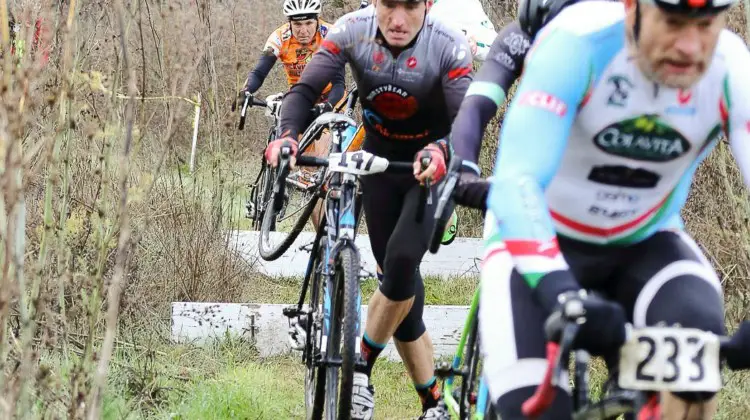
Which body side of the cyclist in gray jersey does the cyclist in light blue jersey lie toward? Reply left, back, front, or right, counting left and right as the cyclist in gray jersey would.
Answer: front

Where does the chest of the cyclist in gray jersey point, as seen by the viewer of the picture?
toward the camera

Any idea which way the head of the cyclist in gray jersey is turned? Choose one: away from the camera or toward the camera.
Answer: toward the camera
